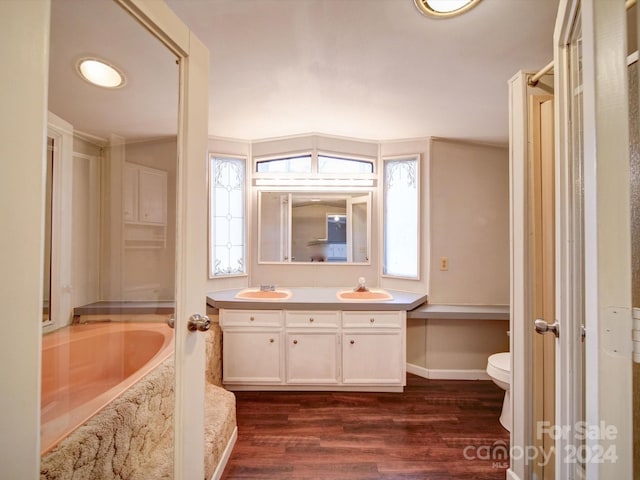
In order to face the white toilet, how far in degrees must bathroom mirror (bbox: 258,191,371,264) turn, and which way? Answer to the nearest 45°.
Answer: approximately 45° to its left

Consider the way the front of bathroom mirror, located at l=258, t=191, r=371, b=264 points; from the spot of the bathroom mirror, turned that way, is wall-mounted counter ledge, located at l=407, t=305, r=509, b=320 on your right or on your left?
on your left

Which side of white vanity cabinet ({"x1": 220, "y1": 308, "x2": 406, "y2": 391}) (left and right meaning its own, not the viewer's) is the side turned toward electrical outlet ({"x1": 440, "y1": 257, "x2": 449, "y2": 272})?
left

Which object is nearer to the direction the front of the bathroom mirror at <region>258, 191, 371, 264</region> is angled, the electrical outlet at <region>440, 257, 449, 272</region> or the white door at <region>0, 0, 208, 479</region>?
the white door
